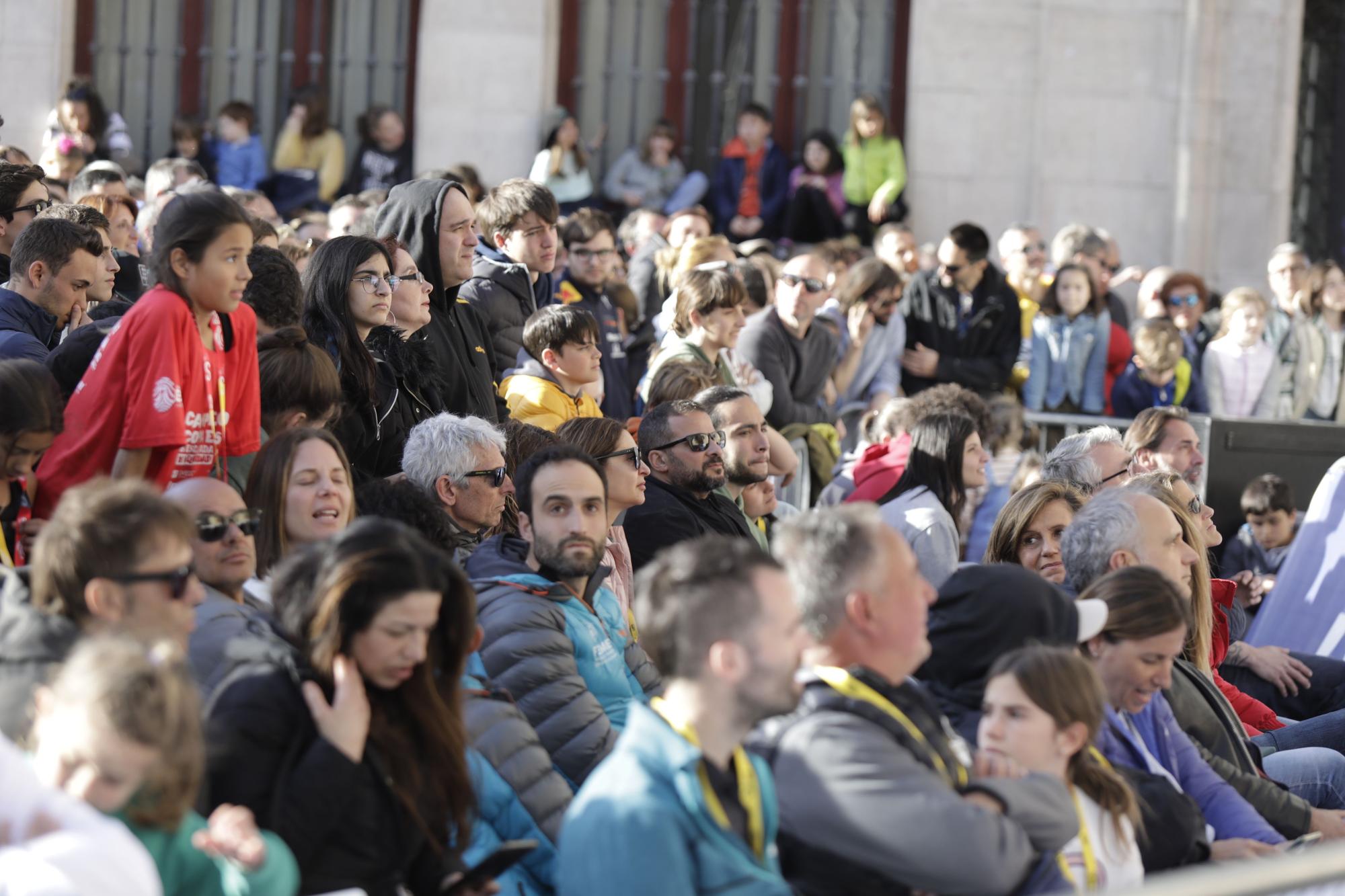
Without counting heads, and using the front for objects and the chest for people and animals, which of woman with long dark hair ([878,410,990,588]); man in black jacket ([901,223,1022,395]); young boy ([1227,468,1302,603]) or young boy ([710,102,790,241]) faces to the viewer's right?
the woman with long dark hair

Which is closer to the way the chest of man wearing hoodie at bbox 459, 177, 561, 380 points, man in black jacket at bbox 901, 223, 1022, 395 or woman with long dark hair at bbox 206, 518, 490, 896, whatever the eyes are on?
the woman with long dark hair

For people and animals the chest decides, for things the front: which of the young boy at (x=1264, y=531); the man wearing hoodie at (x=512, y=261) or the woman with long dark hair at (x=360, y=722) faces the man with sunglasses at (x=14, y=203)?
the young boy

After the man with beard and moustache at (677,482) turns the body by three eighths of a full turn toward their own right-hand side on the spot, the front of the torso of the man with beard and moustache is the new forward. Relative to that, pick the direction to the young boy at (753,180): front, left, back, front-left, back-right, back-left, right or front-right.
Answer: right

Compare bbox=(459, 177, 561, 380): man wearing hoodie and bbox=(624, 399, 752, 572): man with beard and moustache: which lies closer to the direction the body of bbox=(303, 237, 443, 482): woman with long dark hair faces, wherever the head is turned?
the man with beard and moustache

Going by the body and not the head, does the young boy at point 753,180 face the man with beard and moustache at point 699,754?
yes

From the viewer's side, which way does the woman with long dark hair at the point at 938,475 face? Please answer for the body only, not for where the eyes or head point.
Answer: to the viewer's right

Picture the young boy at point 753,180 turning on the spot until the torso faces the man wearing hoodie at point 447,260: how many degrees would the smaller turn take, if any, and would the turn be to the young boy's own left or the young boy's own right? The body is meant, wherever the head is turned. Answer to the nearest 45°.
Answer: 0° — they already face them

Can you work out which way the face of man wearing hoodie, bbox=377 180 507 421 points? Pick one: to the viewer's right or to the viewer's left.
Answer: to the viewer's right

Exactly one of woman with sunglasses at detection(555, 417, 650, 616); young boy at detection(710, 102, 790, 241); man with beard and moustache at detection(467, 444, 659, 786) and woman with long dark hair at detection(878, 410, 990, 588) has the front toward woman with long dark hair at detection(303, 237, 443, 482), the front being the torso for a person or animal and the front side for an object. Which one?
the young boy

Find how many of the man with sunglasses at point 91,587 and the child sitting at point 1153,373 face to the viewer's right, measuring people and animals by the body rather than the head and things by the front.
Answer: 1
